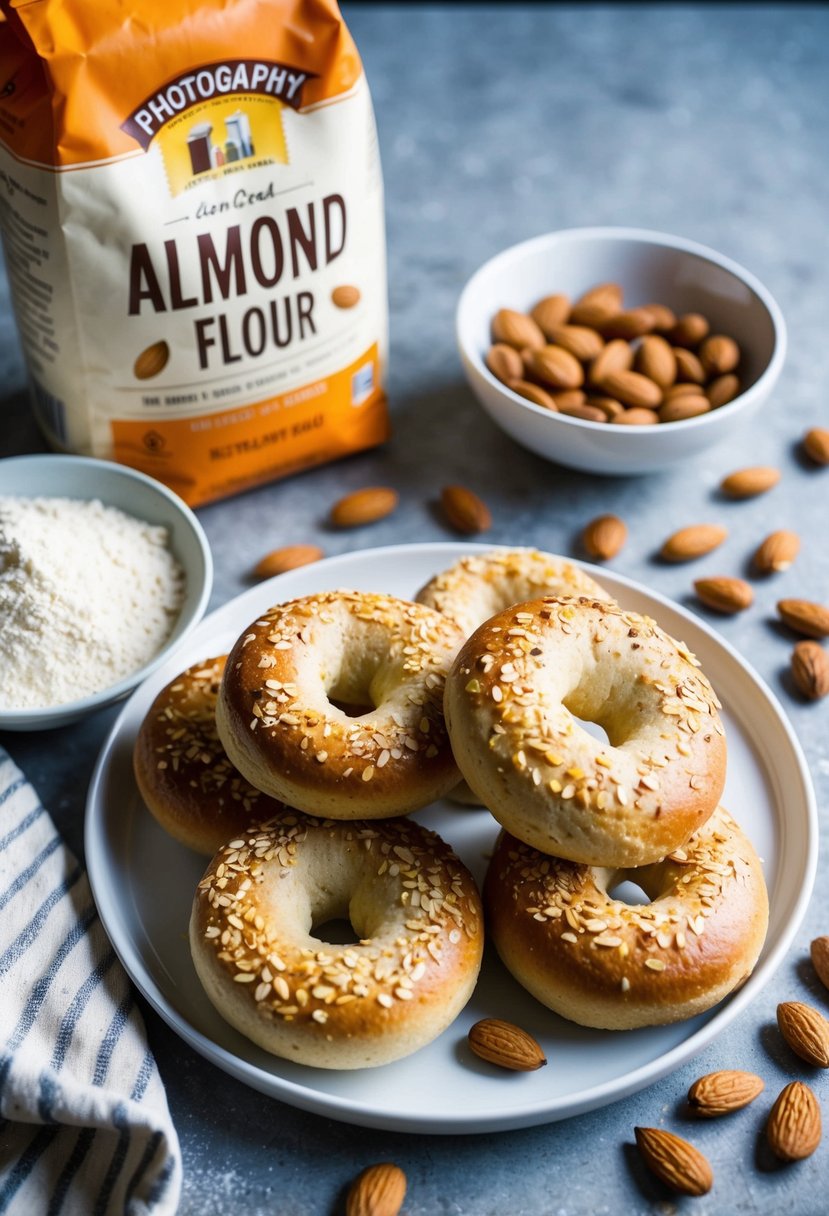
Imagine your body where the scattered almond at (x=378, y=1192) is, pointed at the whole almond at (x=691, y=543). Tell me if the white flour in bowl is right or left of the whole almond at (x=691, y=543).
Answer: left

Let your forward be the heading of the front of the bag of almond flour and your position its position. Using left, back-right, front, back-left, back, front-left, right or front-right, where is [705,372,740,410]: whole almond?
front-left

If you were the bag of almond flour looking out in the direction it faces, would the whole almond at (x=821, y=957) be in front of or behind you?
in front

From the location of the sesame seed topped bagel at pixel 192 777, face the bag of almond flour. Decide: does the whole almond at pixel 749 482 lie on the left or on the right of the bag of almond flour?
right

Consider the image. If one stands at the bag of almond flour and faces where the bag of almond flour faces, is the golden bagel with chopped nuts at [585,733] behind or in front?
in front

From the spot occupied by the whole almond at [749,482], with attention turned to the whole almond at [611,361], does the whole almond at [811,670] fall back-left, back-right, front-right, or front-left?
back-left
